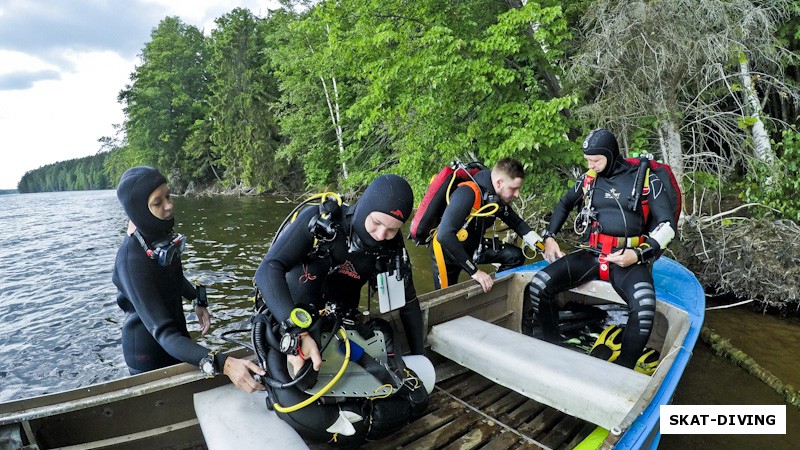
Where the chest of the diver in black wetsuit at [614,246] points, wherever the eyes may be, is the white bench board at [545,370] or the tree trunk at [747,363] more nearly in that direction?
the white bench board

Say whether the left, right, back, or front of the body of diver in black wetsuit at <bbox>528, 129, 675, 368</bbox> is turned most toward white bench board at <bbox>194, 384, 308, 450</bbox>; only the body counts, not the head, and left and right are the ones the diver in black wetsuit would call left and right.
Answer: front

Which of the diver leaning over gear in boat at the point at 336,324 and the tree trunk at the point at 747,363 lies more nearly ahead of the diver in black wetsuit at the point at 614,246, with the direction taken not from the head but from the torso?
the diver leaning over gear in boat

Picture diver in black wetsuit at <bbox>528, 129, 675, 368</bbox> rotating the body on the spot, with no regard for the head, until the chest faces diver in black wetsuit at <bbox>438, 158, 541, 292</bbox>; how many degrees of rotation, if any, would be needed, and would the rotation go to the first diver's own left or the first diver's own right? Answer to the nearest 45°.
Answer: approximately 45° to the first diver's own right

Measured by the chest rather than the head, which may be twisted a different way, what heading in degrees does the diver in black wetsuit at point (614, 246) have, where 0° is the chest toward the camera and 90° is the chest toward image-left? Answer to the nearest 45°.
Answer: approximately 45°

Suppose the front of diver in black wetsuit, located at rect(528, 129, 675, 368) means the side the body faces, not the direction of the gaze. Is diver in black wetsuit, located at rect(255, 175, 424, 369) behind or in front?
in front

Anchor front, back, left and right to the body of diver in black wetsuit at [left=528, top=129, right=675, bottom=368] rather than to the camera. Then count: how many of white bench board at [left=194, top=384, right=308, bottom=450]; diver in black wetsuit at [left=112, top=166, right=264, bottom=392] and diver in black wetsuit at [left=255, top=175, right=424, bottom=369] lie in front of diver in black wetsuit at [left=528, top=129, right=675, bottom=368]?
3

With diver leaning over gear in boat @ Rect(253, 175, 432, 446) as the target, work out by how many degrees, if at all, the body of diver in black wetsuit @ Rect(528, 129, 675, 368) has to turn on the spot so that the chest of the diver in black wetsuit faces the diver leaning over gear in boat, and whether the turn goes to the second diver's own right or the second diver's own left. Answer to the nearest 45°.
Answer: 0° — they already face them
